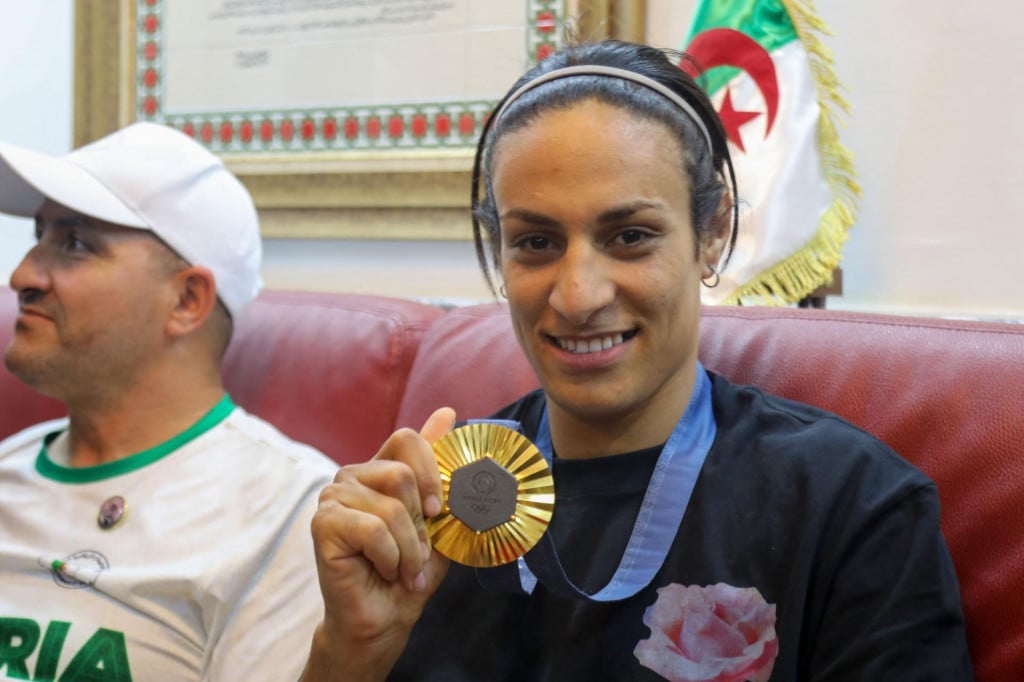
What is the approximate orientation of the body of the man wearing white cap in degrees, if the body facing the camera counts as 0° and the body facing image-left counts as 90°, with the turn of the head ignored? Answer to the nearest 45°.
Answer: approximately 45°

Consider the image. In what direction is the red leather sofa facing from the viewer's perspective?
toward the camera

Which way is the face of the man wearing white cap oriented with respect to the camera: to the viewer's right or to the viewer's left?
to the viewer's left
